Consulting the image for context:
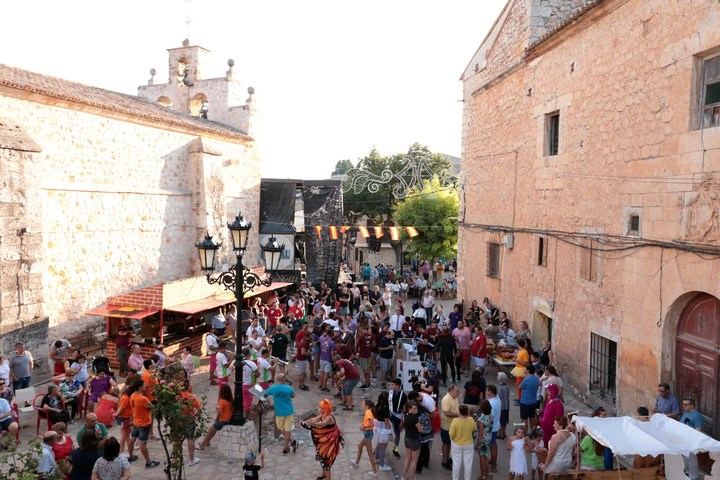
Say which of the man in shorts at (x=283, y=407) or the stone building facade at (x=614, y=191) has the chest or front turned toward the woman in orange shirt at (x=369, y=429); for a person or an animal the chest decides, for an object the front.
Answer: the stone building facade

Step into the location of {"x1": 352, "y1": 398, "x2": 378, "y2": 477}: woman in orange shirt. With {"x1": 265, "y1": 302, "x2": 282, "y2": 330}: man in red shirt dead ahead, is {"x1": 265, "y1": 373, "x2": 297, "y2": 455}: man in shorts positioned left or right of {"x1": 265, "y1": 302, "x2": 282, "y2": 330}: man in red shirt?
left

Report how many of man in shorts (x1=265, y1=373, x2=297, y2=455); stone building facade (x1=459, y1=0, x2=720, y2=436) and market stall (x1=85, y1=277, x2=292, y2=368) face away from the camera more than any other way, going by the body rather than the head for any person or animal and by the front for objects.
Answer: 1

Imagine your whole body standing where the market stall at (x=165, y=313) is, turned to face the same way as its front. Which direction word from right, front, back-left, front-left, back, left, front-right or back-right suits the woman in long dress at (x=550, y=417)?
front

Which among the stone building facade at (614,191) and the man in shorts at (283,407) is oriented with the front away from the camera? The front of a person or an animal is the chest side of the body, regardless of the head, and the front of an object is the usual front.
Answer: the man in shorts

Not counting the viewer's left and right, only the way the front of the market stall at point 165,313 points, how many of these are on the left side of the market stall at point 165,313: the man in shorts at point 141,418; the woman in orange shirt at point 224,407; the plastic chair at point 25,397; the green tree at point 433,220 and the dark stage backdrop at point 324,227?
2

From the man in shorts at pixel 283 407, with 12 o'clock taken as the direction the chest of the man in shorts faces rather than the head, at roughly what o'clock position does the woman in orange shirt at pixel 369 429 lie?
The woman in orange shirt is roughly at 4 o'clock from the man in shorts.

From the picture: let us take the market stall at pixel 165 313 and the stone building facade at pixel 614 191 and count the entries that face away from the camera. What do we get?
0

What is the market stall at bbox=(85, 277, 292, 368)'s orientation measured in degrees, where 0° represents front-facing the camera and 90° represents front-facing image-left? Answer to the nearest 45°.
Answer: approximately 315°

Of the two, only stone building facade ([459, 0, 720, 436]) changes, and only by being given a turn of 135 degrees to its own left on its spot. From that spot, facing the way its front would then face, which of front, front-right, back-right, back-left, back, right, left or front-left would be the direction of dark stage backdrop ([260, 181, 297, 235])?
back-left

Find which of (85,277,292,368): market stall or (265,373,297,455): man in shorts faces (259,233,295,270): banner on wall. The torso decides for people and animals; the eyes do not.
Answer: the man in shorts

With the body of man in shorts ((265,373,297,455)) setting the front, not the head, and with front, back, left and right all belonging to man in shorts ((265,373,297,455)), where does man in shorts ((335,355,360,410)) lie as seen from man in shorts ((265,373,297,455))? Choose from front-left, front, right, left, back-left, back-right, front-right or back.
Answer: front-right

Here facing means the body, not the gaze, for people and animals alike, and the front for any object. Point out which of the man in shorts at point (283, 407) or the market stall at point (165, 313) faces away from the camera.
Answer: the man in shorts

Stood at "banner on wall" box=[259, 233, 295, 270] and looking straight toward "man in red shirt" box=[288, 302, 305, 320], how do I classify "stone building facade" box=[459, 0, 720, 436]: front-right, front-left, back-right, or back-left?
front-left

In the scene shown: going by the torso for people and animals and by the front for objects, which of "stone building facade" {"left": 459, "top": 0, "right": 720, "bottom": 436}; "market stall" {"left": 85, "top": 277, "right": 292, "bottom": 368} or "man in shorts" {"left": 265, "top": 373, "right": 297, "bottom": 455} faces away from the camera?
the man in shorts

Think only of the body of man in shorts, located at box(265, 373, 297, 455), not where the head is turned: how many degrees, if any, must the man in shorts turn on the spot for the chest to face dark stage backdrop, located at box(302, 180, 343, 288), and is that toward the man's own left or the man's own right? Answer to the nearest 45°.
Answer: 0° — they already face it

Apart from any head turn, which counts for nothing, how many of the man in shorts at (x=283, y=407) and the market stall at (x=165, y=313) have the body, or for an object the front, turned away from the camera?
1

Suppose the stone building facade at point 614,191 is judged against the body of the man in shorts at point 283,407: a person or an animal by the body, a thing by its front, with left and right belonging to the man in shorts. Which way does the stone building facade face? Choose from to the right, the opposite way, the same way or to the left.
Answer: to the left

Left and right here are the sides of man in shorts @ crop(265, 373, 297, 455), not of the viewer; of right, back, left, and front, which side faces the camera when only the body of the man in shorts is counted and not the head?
back

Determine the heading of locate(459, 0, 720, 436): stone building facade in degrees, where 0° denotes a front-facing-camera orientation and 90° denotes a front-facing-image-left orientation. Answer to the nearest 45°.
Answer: approximately 45°

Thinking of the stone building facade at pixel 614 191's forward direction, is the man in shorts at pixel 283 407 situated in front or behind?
in front

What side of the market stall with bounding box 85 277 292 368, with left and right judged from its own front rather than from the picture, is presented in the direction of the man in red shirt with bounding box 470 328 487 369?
front
